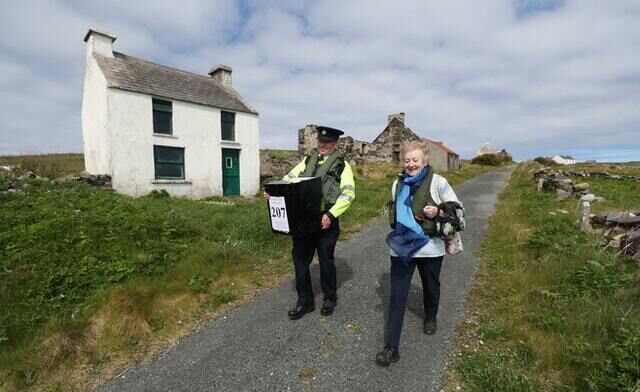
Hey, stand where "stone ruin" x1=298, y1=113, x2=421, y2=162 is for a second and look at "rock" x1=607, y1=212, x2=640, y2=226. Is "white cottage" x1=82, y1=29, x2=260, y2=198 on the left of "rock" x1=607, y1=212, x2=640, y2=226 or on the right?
right

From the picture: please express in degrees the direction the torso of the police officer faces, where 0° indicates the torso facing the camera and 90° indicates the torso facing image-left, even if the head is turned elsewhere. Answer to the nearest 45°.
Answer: approximately 45°

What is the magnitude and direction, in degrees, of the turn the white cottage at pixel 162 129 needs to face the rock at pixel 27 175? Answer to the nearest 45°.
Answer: approximately 135° to its right

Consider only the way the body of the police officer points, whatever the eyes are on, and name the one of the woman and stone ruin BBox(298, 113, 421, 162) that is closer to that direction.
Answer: the woman

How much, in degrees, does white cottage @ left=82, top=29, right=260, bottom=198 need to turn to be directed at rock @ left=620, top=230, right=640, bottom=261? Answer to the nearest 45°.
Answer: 0° — it already faces it

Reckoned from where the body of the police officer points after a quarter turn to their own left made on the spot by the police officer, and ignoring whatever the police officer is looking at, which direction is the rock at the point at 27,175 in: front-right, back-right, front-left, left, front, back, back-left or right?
back

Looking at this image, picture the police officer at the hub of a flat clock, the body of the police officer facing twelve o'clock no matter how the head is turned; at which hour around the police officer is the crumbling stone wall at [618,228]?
The crumbling stone wall is roughly at 7 o'clock from the police officer.

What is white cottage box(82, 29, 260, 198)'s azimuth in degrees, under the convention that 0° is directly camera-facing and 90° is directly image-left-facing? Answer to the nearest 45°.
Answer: approximately 315°

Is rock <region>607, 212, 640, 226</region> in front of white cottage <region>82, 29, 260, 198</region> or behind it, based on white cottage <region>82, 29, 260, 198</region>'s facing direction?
in front

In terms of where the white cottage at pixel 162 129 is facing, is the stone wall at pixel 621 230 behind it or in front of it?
in front
